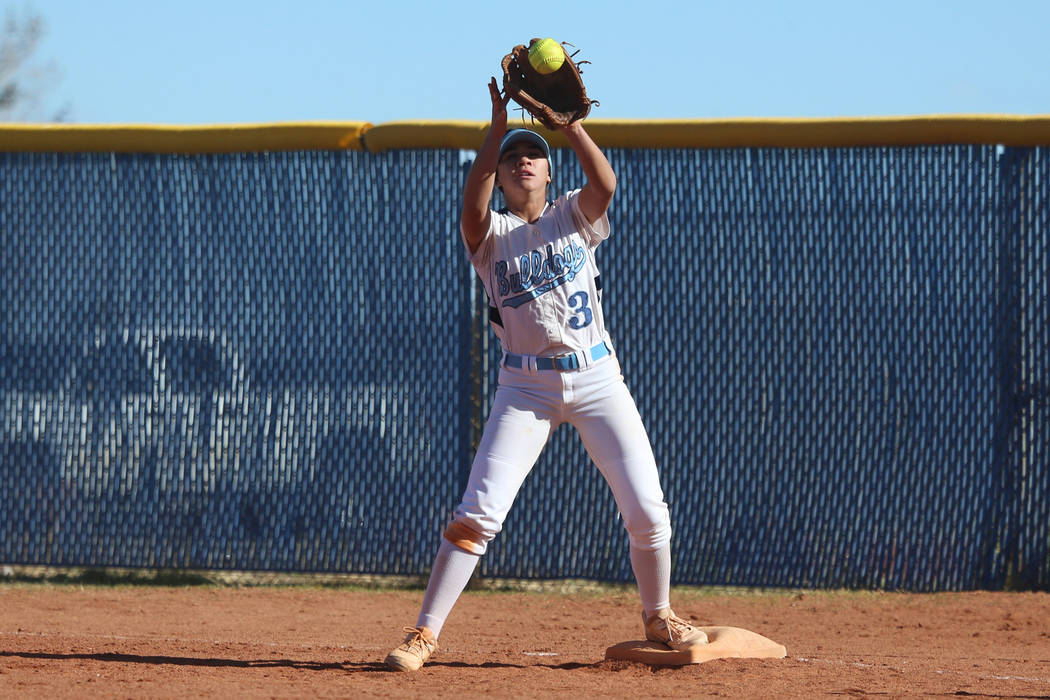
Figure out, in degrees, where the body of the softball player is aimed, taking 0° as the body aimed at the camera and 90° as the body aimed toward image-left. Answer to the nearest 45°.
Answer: approximately 0°
